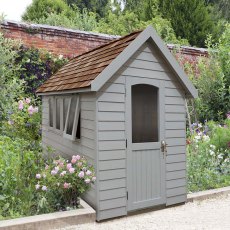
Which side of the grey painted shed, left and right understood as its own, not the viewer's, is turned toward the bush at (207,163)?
left

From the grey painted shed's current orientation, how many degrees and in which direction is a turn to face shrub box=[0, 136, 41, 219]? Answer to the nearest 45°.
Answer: approximately 135° to its right

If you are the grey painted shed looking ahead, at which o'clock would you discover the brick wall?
The brick wall is roughly at 7 o'clock from the grey painted shed.

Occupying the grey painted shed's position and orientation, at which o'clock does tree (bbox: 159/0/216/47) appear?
The tree is roughly at 8 o'clock from the grey painted shed.

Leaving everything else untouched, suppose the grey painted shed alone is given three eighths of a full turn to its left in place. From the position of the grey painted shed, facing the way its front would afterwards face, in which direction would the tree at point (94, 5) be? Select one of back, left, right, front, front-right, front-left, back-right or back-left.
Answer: front

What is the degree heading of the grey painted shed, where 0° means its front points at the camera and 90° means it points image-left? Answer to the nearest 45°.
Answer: approximately 315°
